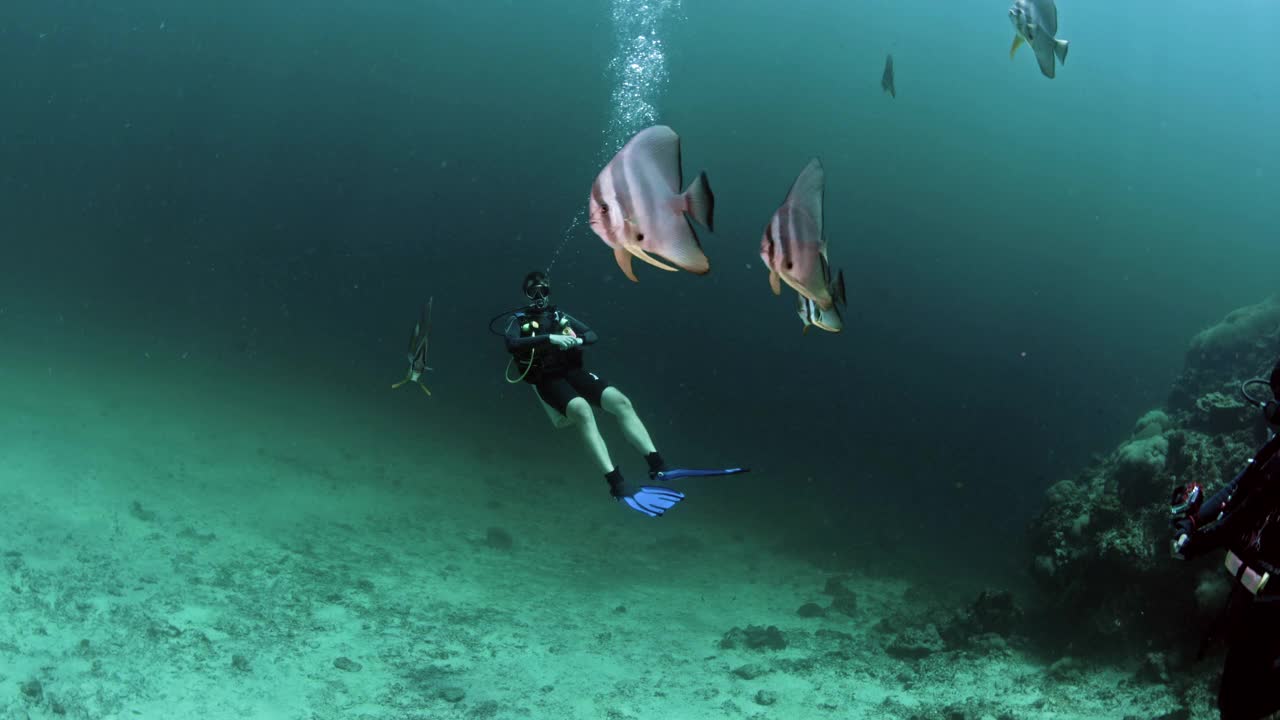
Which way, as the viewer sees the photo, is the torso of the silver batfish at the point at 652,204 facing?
to the viewer's left

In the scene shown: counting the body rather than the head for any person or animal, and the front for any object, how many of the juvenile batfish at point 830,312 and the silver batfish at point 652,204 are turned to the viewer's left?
2

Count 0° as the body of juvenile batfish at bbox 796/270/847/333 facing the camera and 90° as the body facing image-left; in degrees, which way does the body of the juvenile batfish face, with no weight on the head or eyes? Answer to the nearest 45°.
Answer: approximately 90°

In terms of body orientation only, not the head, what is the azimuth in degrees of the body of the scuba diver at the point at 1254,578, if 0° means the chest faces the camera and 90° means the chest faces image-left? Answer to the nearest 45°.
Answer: approximately 90°
